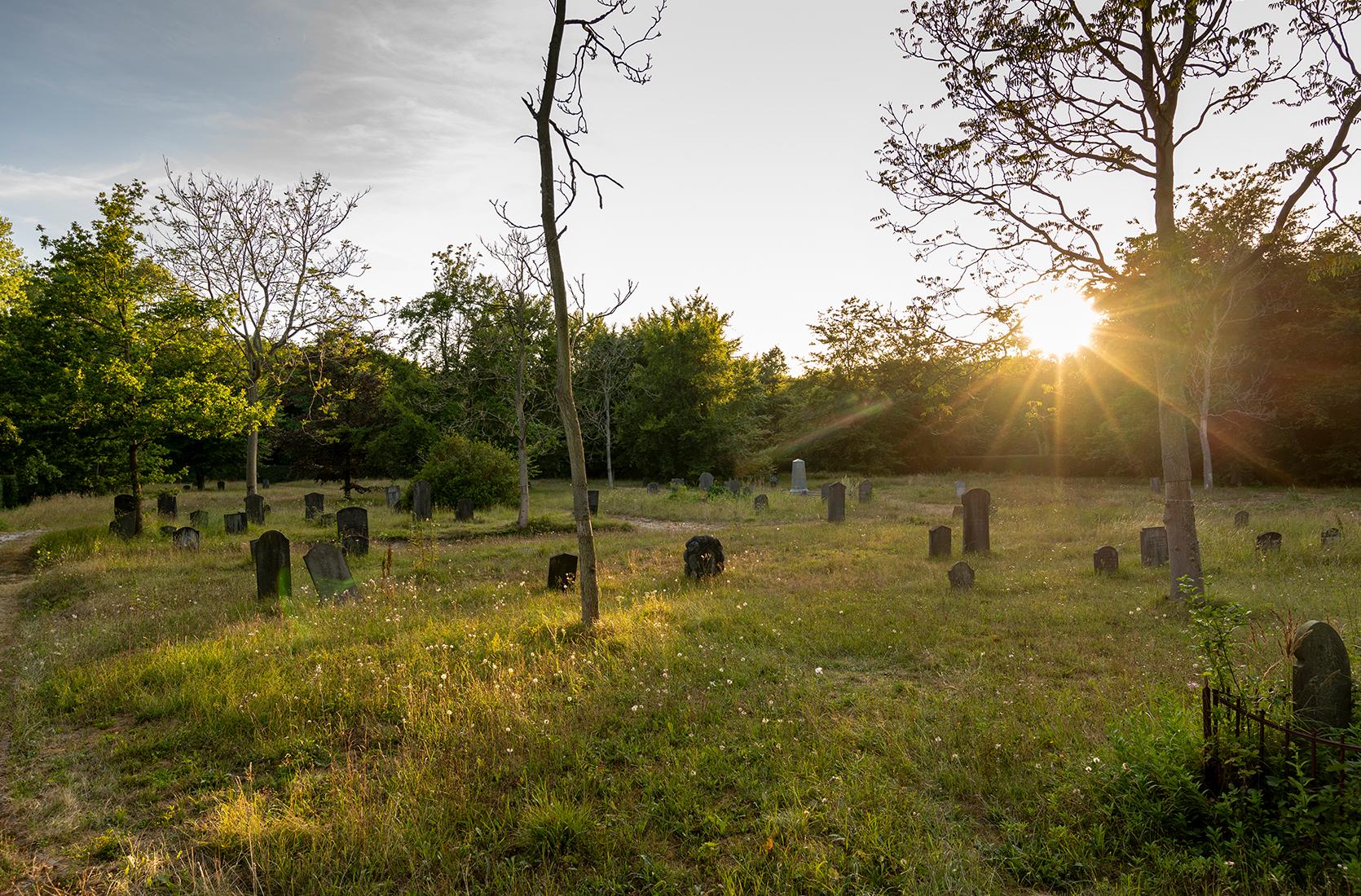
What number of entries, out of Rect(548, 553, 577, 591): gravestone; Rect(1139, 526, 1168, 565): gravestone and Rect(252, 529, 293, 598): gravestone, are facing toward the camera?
3

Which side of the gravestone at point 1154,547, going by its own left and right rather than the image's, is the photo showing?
front

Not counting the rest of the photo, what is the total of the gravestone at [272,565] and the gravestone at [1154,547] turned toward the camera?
2

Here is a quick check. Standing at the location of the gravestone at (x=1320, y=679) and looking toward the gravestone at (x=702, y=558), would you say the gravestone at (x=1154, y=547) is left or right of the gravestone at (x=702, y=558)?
right

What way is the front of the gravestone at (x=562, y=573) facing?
toward the camera

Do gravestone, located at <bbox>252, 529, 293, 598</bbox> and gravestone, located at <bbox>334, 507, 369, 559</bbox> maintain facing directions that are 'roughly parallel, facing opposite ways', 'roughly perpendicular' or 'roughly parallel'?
roughly parallel

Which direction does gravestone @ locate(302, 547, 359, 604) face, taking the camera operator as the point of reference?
facing the viewer
